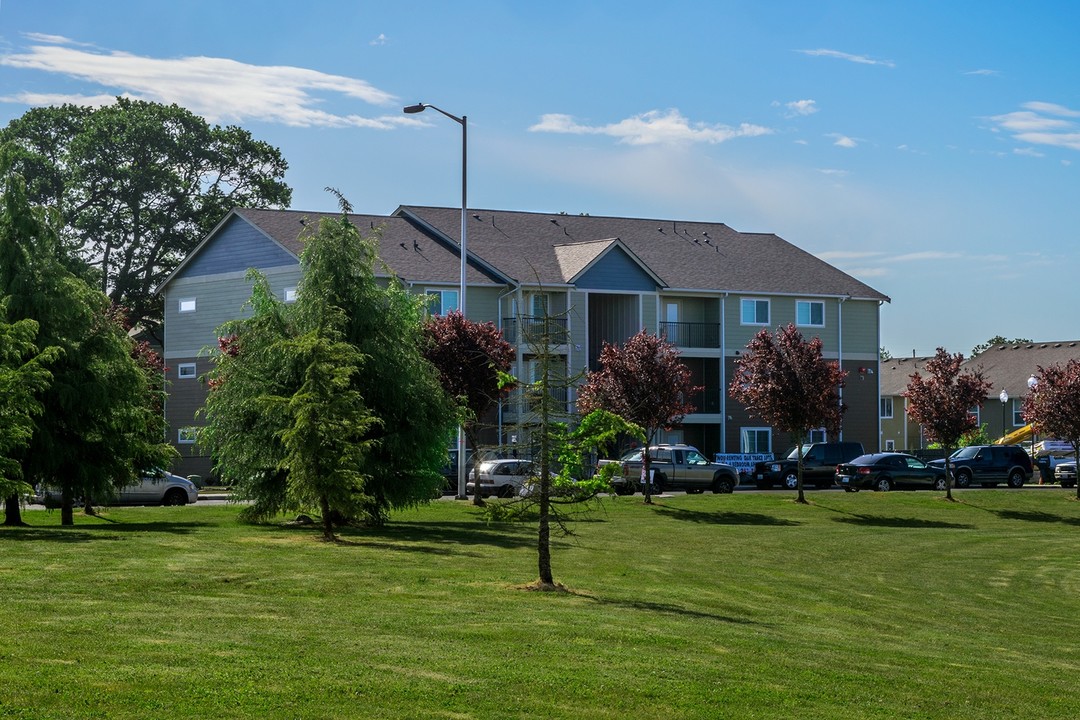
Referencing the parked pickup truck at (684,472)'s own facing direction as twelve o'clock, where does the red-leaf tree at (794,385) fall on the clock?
The red-leaf tree is roughly at 2 o'clock from the parked pickup truck.

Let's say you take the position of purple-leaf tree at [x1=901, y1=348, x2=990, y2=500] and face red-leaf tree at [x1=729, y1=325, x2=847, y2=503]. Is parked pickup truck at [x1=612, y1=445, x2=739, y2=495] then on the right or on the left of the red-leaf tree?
right

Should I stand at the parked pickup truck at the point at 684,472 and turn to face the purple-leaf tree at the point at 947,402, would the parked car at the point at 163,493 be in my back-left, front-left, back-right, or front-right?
back-right

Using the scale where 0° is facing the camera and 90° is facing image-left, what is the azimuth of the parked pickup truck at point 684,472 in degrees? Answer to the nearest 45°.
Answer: approximately 270°

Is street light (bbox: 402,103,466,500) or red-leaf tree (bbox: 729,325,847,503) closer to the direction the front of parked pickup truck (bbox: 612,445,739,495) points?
the red-leaf tree

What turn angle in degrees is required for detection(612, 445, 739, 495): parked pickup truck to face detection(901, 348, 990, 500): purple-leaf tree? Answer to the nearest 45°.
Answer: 0° — it already faces it

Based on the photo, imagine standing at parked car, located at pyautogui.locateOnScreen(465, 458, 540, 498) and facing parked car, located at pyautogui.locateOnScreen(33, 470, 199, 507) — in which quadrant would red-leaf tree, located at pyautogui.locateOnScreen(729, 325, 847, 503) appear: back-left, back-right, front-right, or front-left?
back-left

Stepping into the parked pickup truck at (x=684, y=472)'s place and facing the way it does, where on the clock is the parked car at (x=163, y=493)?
the parked car at (x=163, y=493) is roughly at 5 o'clock from the parked pickup truck at (x=684, y=472).

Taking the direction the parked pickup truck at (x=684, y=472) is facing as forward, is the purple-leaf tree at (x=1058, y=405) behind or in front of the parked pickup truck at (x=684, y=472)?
in front

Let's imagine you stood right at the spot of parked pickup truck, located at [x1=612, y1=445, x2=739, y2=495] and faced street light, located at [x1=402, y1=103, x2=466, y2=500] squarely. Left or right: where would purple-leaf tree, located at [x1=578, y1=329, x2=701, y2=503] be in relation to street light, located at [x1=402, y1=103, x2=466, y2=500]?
left

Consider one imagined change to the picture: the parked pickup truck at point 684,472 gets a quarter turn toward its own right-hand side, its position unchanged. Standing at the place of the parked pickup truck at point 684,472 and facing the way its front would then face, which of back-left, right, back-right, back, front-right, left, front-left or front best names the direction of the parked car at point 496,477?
front-right
